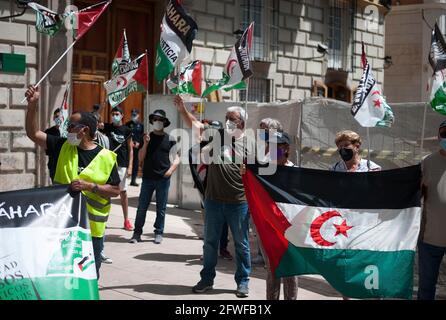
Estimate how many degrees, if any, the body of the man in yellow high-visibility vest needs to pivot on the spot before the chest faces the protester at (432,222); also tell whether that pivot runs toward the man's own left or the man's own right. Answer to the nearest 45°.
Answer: approximately 135° to the man's own left

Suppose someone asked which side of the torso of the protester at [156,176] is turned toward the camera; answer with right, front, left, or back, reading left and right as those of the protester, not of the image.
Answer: front

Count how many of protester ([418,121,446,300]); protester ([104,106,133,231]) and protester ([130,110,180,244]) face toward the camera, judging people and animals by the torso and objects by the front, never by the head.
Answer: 3

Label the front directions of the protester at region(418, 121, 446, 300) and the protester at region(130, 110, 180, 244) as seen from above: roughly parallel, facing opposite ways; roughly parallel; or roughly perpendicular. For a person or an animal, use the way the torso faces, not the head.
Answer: roughly parallel

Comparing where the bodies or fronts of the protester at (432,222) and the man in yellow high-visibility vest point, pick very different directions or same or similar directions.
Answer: same or similar directions

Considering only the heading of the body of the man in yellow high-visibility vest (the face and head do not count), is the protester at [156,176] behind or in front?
behind

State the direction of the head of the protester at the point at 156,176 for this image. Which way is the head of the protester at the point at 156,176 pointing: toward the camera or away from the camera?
toward the camera

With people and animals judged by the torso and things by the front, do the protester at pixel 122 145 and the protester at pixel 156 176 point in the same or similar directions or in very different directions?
same or similar directions

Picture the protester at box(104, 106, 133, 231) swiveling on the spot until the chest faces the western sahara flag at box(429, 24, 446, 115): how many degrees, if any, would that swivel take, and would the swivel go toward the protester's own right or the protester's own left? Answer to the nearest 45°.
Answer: approximately 45° to the protester's own left

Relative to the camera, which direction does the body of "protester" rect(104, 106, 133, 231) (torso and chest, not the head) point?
toward the camera

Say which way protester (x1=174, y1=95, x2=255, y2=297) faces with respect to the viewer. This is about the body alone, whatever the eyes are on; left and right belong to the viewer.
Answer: facing the viewer and to the left of the viewer

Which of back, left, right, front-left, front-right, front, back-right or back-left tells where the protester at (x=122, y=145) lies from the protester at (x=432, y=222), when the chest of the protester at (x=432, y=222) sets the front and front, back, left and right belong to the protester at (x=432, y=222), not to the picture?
back-right

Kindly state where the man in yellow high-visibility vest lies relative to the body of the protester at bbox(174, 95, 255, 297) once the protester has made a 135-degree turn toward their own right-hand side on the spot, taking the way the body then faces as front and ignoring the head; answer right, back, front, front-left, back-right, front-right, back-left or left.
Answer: front-left

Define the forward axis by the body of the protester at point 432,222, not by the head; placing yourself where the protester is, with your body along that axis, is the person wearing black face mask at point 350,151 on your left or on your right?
on your right

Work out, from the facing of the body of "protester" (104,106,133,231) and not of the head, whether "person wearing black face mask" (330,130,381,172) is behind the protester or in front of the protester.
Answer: in front

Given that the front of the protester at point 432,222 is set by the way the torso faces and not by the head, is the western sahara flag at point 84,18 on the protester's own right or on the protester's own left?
on the protester's own right
